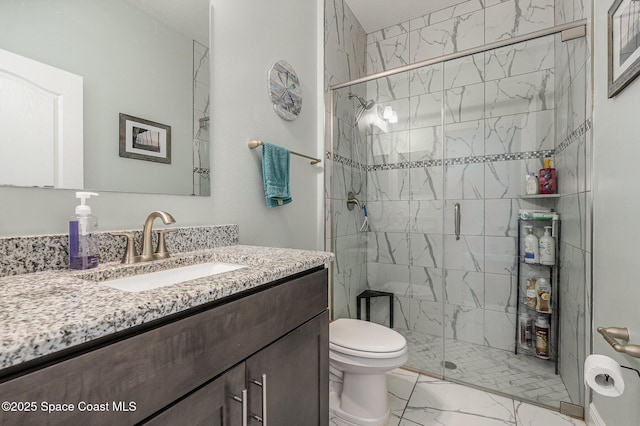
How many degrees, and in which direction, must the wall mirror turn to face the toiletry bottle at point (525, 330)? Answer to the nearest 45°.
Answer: approximately 45° to its left

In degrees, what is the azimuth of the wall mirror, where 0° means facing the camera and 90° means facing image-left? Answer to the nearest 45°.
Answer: approximately 315°

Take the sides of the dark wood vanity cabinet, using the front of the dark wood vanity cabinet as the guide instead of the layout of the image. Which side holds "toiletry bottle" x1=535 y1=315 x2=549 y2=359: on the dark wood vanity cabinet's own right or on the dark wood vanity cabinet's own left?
on the dark wood vanity cabinet's own left

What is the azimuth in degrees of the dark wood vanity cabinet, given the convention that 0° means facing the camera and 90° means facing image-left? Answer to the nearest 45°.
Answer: approximately 315°

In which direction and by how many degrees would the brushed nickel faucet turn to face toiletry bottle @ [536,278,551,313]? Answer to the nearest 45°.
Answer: approximately 45° to its left

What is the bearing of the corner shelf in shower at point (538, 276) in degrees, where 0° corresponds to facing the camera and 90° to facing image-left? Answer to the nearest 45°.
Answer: approximately 45°

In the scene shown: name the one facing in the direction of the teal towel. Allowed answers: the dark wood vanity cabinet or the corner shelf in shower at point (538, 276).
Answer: the corner shelf in shower
